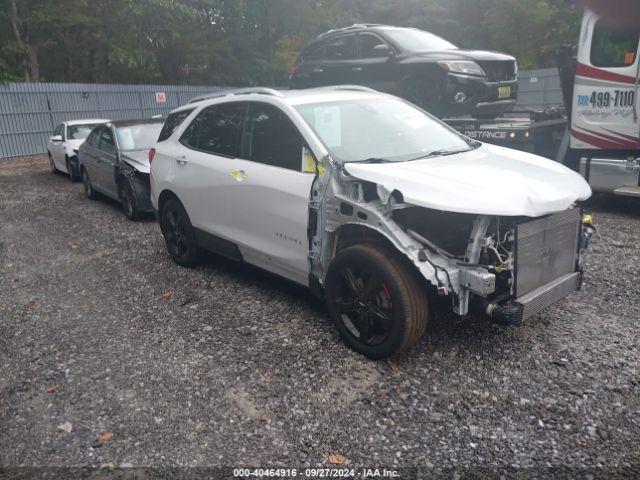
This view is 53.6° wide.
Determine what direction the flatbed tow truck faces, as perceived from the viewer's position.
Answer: facing the viewer and to the right of the viewer

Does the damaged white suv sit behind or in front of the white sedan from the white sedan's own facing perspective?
in front

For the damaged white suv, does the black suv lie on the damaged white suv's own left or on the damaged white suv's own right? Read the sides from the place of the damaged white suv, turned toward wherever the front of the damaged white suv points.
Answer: on the damaged white suv's own left

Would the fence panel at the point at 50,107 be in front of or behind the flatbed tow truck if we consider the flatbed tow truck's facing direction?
behind

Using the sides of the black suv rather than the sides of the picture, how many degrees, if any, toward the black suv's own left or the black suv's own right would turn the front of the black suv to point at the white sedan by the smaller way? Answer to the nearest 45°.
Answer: approximately 135° to the black suv's own right

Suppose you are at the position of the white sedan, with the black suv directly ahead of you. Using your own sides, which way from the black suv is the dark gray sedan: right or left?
right

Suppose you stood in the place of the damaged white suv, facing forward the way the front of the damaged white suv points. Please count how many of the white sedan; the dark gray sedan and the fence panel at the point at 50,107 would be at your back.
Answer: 3

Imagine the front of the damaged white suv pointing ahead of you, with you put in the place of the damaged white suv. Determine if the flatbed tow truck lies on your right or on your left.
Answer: on your left

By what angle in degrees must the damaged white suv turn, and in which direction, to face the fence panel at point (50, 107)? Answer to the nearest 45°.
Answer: approximately 180°

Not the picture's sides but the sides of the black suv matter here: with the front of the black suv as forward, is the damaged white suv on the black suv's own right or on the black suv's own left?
on the black suv's own right

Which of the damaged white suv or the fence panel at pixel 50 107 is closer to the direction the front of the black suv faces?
the damaged white suv

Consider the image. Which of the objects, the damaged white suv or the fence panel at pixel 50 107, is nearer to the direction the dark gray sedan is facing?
the damaged white suv
